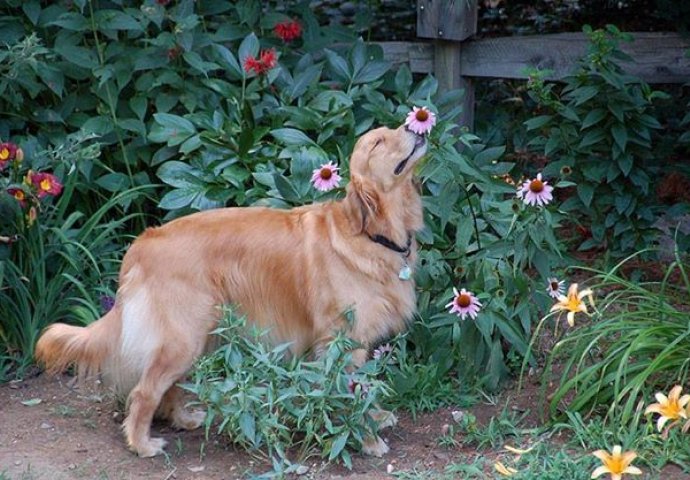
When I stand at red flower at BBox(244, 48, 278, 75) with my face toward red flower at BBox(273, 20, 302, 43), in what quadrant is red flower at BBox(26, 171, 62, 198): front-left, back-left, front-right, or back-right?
back-left

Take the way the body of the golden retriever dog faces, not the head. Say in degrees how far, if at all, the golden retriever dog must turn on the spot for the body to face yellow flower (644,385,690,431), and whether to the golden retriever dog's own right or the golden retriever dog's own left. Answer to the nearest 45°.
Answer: approximately 45° to the golden retriever dog's own right

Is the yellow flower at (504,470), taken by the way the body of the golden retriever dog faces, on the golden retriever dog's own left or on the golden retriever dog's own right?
on the golden retriever dog's own right

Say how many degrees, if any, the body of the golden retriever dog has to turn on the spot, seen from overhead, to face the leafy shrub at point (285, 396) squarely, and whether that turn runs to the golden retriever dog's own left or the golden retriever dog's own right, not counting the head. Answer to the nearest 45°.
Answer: approximately 90° to the golden retriever dog's own right

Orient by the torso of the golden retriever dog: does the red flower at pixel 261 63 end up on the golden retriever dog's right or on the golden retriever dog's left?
on the golden retriever dog's left

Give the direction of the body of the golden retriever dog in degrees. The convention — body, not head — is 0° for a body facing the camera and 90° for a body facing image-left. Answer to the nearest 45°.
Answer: approximately 270°

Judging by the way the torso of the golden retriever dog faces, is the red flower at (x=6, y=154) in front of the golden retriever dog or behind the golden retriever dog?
behind

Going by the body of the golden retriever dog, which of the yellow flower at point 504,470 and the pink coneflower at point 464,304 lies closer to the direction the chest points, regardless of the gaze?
the pink coneflower

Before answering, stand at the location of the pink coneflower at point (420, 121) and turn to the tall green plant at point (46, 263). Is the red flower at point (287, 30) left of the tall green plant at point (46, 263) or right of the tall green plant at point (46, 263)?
right

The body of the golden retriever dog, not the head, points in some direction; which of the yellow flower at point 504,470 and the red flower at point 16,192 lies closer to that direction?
the yellow flower

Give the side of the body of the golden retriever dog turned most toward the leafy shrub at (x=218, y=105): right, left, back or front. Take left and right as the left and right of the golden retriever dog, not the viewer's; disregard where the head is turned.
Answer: left

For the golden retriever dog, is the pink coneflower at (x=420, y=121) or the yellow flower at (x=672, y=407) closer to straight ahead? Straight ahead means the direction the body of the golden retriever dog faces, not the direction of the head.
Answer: the pink coneflower
